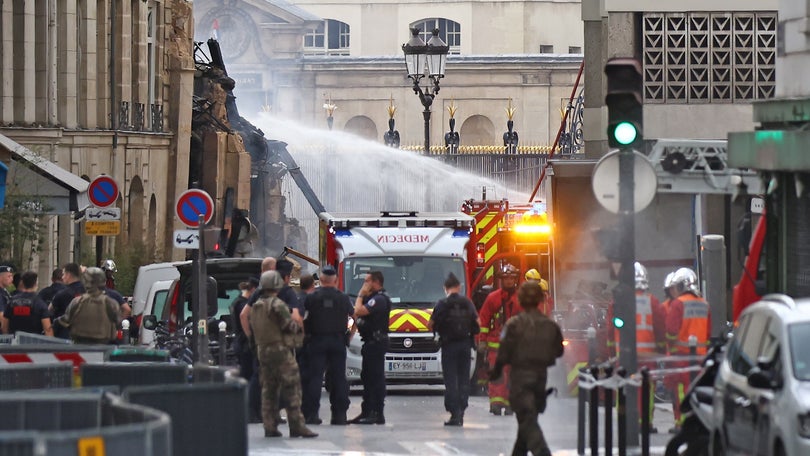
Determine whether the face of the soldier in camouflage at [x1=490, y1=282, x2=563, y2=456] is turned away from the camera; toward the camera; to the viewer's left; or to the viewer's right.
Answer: away from the camera

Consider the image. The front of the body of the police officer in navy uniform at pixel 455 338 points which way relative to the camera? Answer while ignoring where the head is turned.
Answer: away from the camera

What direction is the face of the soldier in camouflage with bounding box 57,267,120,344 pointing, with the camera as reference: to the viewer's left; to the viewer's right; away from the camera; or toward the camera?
away from the camera

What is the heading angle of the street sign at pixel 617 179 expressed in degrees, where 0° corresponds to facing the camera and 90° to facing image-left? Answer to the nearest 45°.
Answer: approximately 180°

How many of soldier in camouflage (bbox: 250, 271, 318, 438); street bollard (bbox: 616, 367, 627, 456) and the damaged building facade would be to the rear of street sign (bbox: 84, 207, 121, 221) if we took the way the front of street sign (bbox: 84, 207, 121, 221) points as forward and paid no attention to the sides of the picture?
1

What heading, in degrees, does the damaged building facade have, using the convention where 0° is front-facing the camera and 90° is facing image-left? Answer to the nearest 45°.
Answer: approximately 315°

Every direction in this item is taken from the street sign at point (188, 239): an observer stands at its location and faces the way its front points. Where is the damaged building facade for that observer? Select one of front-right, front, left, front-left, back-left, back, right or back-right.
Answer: back

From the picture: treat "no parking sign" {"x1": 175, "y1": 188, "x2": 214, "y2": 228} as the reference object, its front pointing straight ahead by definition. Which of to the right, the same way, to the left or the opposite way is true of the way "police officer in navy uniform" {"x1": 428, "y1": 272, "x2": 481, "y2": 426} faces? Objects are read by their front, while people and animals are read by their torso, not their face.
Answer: the opposite way

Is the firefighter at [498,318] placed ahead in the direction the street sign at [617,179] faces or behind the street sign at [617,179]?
ahead

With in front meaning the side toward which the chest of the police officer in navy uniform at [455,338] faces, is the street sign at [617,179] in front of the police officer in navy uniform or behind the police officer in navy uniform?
behind

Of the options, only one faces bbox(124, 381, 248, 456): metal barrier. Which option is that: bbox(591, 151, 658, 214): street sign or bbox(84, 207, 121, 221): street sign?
bbox(84, 207, 121, 221): street sign

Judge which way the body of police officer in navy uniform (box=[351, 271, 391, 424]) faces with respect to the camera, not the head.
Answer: to the viewer's left
